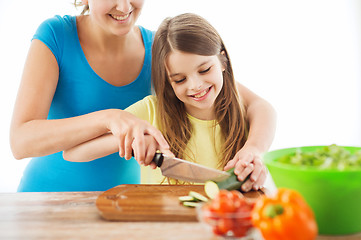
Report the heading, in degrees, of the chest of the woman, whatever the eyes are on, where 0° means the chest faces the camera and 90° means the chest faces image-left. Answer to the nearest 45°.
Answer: approximately 315°

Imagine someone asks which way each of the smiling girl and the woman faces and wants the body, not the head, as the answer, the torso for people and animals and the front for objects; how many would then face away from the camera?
0
